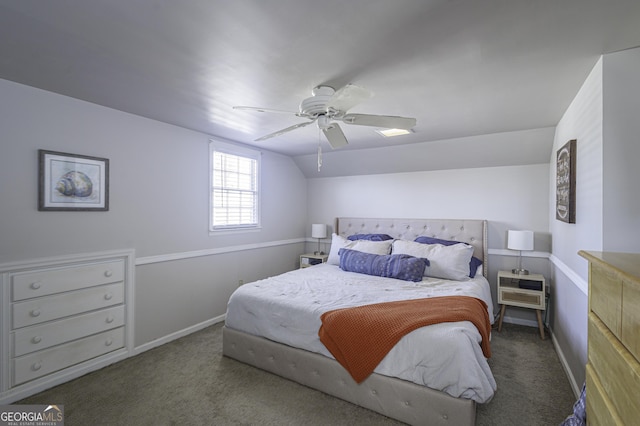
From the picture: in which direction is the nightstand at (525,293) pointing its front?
toward the camera

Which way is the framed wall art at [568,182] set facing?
to the viewer's left

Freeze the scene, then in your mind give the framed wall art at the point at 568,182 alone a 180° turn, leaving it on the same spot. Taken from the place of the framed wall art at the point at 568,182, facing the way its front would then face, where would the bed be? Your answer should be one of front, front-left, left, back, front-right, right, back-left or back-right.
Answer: back-right

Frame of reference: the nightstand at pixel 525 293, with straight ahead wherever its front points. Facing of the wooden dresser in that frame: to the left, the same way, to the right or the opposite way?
to the right

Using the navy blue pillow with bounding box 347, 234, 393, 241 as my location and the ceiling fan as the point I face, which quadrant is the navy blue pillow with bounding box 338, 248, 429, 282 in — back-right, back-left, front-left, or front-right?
front-left

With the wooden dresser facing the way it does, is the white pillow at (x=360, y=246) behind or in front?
in front

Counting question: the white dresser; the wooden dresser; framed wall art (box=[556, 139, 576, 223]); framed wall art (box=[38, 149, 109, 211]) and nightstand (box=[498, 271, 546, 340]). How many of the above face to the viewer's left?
2

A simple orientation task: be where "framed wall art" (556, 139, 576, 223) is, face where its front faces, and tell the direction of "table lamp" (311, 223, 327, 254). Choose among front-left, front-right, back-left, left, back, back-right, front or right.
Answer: front

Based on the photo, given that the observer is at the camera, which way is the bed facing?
facing the viewer and to the left of the viewer

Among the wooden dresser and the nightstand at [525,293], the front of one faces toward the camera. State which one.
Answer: the nightstand

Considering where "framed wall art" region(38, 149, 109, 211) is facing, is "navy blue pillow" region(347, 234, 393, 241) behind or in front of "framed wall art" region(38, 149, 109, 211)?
in front

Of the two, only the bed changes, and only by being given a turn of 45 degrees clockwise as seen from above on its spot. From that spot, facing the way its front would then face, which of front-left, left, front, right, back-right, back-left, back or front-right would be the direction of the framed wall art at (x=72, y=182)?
front

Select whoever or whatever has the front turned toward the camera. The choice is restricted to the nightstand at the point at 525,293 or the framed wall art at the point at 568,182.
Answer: the nightstand

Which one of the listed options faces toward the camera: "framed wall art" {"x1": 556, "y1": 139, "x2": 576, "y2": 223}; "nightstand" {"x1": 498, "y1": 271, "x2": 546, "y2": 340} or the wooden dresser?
the nightstand

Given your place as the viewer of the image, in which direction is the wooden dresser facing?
facing to the left of the viewer

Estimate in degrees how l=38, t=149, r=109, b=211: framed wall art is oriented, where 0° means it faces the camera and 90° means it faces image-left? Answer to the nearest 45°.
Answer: approximately 315°

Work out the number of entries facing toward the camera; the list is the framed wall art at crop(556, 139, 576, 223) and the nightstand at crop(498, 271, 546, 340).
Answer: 1

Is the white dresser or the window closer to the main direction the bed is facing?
the white dresser
